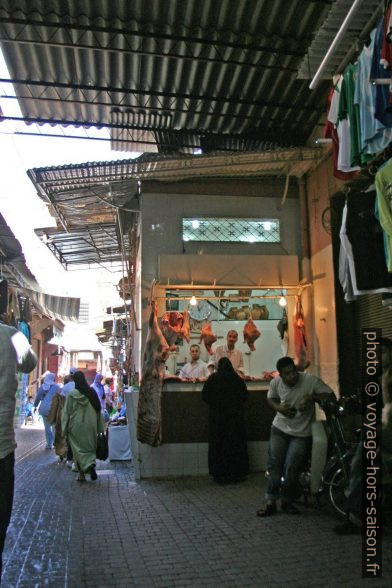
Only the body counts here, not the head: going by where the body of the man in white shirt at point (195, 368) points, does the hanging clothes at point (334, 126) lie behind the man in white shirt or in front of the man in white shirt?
in front

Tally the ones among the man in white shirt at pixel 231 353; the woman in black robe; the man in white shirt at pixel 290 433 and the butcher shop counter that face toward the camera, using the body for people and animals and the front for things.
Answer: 3

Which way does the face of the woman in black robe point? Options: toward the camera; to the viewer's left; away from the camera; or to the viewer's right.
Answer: away from the camera

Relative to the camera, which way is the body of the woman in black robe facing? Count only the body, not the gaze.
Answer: away from the camera

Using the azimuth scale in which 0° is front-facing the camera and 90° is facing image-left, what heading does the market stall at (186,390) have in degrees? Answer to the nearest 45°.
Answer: approximately 0°

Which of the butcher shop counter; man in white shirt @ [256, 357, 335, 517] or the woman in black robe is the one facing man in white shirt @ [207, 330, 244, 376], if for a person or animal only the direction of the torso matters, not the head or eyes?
the woman in black robe

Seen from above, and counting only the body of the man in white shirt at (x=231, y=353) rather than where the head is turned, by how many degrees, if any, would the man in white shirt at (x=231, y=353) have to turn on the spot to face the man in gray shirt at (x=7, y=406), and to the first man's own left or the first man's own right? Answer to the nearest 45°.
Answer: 0° — they already face them

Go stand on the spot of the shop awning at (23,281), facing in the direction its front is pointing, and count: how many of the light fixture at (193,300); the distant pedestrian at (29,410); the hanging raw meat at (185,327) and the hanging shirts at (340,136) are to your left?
1

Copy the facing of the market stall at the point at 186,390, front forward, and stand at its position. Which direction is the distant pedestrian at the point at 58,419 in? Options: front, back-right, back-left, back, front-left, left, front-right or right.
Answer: back-right

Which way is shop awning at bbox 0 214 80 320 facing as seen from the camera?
to the viewer's right
